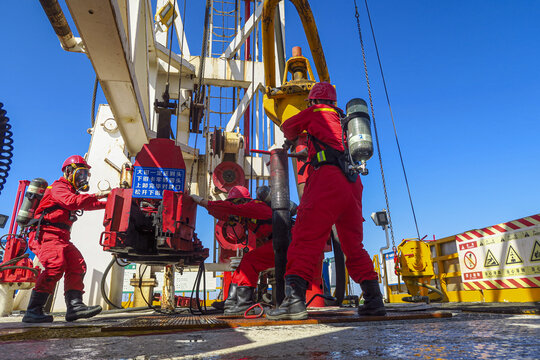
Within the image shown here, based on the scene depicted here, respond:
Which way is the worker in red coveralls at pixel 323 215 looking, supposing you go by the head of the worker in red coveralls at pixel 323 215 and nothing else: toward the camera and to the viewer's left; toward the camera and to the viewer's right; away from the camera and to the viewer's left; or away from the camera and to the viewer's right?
away from the camera and to the viewer's left

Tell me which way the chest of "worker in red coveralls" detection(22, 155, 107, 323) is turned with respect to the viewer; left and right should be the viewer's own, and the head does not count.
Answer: facing to the right of the viewer

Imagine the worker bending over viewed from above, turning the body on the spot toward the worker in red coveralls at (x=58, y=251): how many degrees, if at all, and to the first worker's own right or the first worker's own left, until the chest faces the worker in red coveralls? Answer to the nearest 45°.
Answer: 0° — they already face them

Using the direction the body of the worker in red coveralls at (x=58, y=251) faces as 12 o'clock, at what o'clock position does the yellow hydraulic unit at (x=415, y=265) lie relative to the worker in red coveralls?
The yellow hydraulic unit is roughly at 12 o'clock from the worker in red coveralls.

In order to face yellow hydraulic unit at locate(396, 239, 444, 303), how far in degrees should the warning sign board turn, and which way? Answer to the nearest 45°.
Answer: approximately 45° to its right

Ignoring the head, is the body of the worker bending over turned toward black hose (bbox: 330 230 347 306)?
no

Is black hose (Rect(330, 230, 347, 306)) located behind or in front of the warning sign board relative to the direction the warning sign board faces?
in front

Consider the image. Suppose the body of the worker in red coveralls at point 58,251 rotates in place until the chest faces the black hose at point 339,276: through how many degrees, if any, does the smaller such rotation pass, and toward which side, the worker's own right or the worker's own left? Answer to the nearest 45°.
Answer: approximately 45° to the worker's own right

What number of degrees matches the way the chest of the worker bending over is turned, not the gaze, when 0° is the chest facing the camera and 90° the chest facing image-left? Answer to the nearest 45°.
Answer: approximately 90°

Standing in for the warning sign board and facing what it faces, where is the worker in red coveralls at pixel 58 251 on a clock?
The worker in red coveralls is roughly at 12 o'clock from the warning sign board.

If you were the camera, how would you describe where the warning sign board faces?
facing the viewer and to the left of the viewer

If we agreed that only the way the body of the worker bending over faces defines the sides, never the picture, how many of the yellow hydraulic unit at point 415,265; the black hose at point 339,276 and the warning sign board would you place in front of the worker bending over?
0

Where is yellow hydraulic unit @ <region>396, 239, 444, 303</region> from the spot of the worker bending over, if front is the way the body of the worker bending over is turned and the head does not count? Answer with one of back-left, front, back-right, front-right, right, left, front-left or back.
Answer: back-right

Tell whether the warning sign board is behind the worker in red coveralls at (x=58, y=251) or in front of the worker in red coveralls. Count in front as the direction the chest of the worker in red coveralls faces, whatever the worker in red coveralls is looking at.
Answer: in front

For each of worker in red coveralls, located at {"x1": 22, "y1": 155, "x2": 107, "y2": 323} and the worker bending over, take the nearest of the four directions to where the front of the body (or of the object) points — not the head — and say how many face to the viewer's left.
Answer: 1
